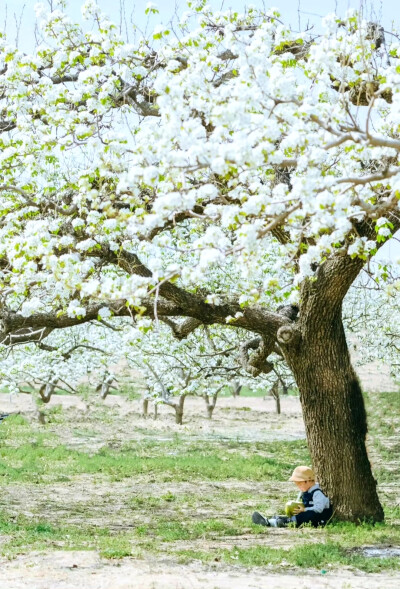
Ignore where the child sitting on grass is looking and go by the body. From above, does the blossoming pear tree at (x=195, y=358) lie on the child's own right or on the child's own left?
on the child's own right

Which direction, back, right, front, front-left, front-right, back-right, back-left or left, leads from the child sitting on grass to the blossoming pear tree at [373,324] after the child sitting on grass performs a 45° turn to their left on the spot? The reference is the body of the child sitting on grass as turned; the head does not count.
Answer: back-right

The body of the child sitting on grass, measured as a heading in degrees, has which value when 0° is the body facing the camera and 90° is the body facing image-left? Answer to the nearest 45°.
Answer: approximately 90°
